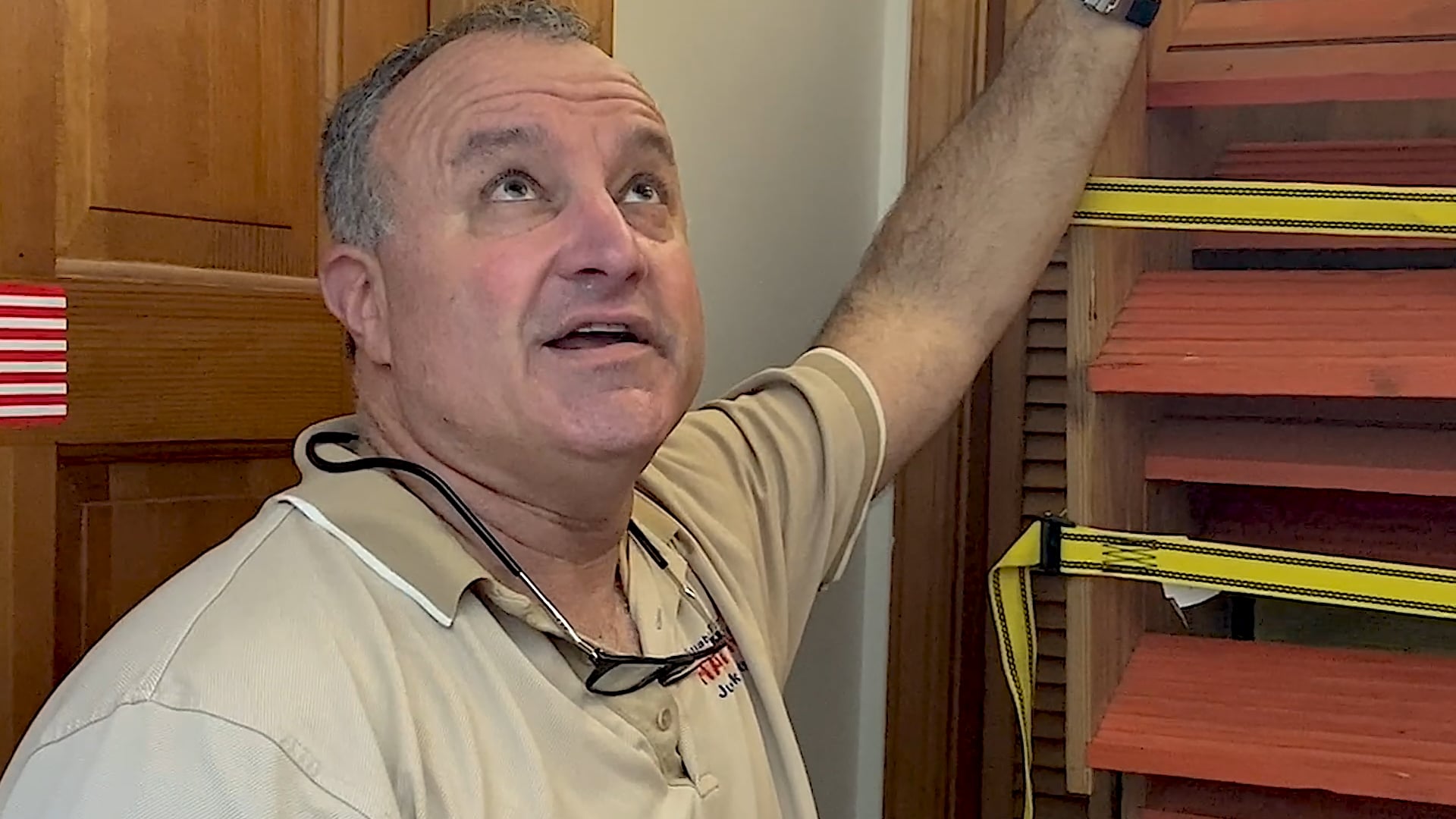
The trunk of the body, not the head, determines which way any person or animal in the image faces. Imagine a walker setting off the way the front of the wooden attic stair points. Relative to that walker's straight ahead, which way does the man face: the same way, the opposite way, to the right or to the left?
to the left

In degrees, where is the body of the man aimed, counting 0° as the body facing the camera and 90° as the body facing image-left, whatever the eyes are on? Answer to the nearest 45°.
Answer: approximately 315°

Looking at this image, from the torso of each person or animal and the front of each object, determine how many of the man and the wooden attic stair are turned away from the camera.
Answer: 0

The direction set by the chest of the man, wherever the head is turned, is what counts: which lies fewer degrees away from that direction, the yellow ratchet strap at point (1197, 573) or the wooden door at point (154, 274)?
the yellow ratchet strap

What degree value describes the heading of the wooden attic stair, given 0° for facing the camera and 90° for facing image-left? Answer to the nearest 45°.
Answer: approximately 0°

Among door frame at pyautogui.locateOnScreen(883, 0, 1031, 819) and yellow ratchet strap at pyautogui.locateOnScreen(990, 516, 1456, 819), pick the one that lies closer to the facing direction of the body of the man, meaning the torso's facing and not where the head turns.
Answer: the yellow ratchet strap

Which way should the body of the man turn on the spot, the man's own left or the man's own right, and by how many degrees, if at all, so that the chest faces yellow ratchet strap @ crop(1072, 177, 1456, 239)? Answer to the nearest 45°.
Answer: approximately 45° to the man's own left

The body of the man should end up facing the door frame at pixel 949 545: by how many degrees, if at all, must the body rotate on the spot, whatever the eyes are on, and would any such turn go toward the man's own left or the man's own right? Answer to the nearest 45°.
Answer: approximately 90° to the man's own left

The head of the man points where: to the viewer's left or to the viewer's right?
to the viewer's right
